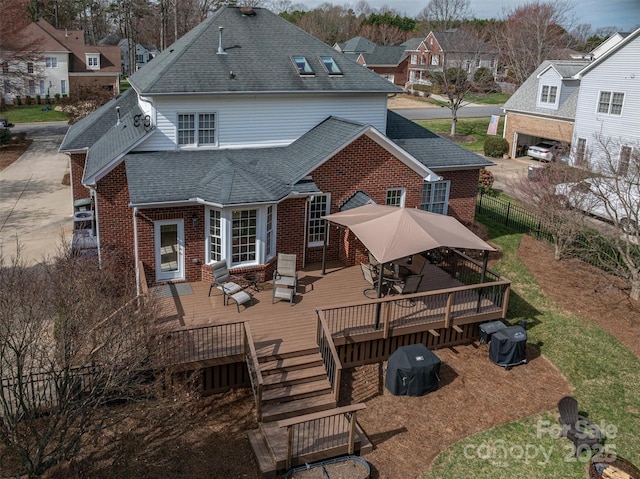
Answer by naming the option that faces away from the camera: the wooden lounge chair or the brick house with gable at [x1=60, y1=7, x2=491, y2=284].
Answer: the brick house with gable

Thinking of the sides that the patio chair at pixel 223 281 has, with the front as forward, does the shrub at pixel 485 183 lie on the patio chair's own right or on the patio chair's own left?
on the patio chair's own left

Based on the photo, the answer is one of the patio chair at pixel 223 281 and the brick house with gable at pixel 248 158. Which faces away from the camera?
the brick house with gable

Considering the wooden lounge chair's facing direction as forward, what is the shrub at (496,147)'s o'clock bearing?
The shrub is roughly at 7 o'clock from the wooden lounge chair.

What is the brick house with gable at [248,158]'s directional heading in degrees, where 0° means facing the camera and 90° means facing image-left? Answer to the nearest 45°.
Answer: approximately 180°

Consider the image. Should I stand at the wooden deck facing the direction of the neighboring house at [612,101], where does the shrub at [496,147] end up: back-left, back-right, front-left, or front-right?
front-left

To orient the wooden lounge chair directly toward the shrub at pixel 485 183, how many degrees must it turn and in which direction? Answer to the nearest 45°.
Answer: approximately 135° to its left

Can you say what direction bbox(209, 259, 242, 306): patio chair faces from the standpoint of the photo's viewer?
facing the viewer and to the right of the viewer

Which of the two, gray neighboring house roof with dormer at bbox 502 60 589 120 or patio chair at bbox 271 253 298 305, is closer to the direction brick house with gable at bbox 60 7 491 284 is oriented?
the gray neighboring house roof with dormer

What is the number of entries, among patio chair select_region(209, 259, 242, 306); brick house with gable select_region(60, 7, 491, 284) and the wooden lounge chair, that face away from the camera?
1

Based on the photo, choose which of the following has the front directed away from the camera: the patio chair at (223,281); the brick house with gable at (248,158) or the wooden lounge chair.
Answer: the brick house with gable

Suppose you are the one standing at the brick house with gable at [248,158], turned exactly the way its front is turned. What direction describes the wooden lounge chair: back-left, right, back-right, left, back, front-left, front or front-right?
back-right

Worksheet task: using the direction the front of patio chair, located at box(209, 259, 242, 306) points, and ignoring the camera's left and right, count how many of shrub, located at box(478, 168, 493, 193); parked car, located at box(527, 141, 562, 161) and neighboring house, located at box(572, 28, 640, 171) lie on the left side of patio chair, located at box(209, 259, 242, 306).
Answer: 3

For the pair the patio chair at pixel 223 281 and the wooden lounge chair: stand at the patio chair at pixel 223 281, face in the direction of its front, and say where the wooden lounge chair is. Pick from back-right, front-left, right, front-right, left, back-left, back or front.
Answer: front

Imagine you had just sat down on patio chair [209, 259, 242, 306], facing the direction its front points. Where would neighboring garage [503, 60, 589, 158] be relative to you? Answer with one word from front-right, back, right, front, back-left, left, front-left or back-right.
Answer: left

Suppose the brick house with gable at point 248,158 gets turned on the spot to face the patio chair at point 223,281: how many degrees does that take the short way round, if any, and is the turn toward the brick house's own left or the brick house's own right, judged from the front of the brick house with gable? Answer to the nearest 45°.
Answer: approximately 180°

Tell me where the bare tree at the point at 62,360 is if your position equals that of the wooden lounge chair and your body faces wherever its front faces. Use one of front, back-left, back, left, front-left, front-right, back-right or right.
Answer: right

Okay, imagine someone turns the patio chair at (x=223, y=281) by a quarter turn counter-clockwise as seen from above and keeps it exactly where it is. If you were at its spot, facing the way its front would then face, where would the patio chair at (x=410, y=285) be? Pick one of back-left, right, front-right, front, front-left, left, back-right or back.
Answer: front-right

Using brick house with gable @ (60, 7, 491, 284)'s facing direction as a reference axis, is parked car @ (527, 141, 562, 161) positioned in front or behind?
in front
